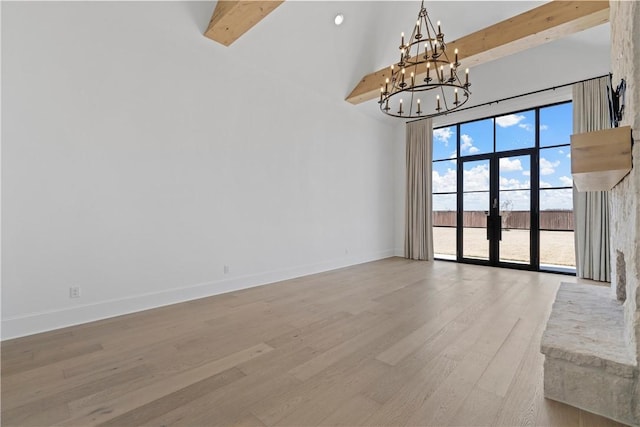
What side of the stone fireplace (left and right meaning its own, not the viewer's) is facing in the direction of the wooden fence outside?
right

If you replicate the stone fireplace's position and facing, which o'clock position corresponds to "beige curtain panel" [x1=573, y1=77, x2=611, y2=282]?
The beige curtain panel is roughly at 3 o'clock from the stone fireplace.

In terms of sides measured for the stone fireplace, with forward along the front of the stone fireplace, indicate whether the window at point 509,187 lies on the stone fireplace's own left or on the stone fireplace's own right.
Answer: on the stone fireplace's own right

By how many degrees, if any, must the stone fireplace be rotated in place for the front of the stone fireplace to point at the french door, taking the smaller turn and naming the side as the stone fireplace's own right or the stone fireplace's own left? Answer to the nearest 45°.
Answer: approximately 90° to the stone fireplace's own right

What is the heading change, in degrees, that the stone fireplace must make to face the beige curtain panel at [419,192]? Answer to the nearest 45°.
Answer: approximately 45° to its right

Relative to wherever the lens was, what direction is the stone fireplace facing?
facing to the left of the viewer
